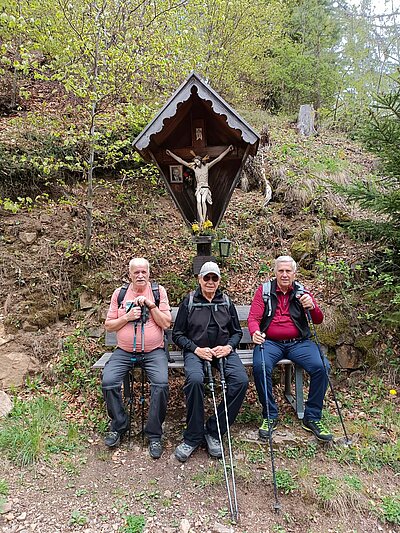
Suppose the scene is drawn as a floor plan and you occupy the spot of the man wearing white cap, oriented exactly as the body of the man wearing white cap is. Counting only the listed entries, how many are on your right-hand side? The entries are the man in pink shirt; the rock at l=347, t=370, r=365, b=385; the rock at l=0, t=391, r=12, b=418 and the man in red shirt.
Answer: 2

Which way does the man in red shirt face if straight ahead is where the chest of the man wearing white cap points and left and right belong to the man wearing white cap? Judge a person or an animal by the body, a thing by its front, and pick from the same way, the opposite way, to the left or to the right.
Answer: the same way

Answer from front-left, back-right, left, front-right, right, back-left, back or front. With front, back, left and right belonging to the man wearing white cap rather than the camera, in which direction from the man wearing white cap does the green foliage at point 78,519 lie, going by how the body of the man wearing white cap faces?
front-right

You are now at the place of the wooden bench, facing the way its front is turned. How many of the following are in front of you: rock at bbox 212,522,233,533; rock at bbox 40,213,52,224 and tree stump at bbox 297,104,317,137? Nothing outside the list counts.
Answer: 1

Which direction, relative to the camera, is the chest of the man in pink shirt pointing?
toward the camera

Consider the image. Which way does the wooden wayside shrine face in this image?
toward the camera

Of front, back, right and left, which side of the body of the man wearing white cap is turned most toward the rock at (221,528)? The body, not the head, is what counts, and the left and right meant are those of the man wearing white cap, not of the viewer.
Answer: front

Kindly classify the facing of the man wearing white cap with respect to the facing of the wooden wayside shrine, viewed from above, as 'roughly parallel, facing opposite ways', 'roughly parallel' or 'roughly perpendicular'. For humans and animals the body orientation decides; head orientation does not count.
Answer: roughly parallel

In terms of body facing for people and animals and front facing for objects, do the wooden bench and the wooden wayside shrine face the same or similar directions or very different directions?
same or similar directions

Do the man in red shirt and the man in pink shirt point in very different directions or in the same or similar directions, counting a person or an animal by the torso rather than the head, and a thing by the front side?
same or similar directions

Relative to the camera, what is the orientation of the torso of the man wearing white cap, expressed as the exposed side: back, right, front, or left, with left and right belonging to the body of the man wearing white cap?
front

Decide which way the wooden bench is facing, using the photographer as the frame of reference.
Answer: facing the viewer

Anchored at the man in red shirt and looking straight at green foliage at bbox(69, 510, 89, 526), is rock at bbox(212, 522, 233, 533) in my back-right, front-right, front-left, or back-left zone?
front-left
